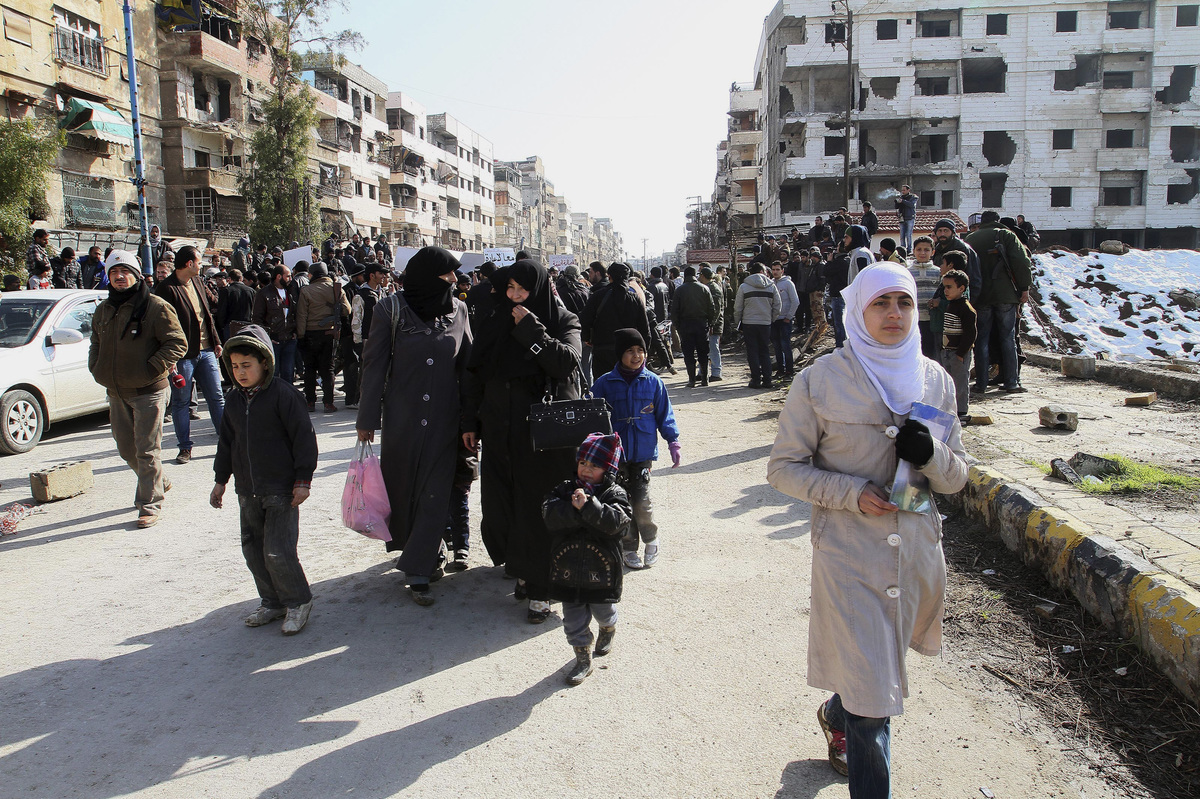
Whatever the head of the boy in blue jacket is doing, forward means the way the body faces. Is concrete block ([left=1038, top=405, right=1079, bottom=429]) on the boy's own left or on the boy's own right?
on the boy's own left

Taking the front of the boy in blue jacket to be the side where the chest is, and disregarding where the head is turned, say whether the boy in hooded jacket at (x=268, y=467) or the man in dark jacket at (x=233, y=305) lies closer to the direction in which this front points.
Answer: the boy in hooded jacket

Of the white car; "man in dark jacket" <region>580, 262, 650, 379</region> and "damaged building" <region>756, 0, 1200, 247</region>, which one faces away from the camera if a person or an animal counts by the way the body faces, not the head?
the man in dark jacket

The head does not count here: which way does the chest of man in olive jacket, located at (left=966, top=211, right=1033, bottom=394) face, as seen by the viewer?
away from the camera

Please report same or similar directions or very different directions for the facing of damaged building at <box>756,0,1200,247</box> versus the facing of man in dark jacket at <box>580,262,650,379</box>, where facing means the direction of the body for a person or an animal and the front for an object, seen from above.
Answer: very different directions

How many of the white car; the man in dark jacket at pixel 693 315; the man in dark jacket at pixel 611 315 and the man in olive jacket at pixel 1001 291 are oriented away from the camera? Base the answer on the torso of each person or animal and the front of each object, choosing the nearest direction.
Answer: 3

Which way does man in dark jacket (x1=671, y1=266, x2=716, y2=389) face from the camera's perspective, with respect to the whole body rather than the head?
away from the camera

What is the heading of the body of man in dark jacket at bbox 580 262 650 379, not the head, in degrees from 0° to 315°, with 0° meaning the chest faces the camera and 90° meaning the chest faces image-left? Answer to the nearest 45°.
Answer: approximately 180°

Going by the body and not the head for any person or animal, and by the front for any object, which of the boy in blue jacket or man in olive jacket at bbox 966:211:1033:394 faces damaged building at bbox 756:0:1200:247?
the man in olive jacket
